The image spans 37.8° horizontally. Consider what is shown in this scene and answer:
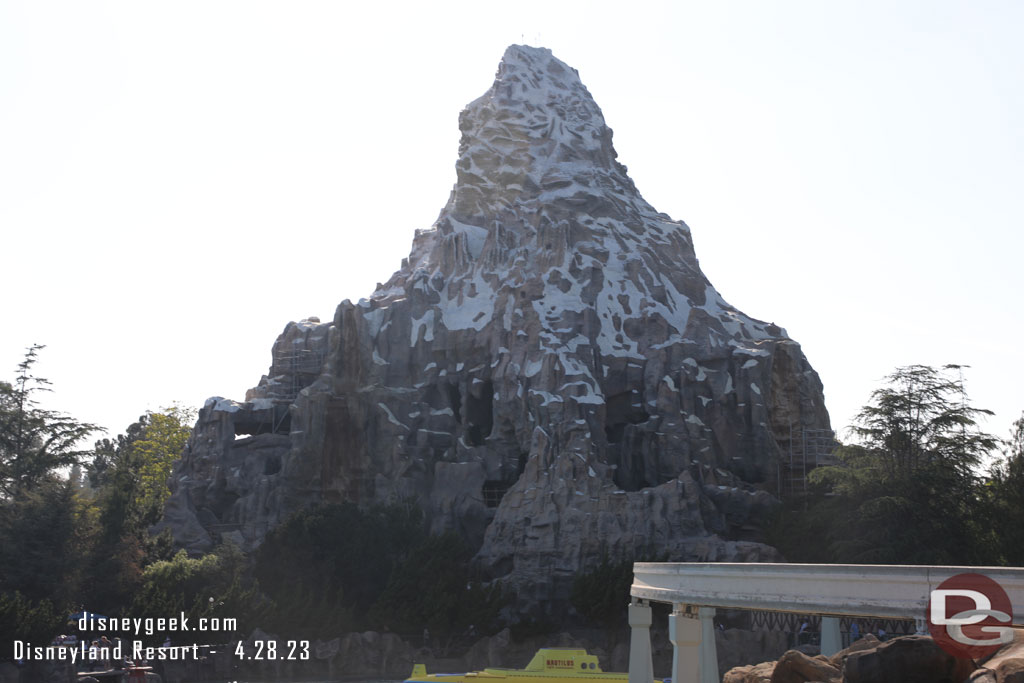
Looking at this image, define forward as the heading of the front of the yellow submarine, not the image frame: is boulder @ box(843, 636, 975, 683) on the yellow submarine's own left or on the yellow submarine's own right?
on the yellow submarine's own right

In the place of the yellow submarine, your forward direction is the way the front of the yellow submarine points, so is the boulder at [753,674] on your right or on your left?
on your right

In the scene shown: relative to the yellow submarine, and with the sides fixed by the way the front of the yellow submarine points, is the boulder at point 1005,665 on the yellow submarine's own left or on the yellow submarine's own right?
on the yellow submarine's own right

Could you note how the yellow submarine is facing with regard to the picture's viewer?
facing to the right of the viewer
